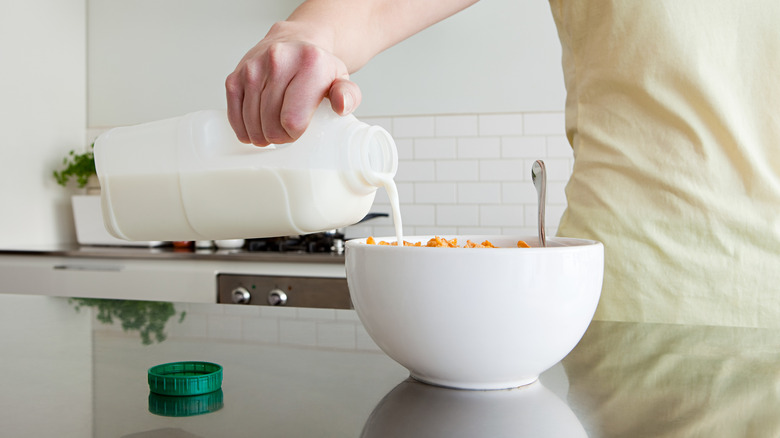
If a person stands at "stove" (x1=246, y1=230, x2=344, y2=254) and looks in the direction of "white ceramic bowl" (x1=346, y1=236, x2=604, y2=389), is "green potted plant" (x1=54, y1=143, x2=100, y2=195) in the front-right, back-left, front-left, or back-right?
back-right

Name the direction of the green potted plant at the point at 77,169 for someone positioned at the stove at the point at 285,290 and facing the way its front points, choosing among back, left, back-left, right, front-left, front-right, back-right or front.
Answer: back-right

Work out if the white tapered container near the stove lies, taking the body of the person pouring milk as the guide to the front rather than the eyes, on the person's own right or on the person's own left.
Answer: on the person's own right

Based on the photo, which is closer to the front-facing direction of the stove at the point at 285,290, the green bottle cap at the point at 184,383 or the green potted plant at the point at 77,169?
the green bottle cap

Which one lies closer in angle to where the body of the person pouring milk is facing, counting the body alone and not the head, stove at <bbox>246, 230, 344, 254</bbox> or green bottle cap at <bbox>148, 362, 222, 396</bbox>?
the green bottle cap

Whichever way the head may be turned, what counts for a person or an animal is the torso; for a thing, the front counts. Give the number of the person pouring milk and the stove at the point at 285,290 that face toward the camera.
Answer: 2

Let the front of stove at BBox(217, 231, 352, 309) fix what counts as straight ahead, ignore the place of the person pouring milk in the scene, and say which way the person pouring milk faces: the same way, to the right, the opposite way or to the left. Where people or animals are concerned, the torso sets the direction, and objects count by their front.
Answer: the same way

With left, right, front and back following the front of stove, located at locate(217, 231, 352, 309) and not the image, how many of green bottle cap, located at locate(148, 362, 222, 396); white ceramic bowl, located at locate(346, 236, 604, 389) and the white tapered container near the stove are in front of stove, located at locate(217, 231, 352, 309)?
2

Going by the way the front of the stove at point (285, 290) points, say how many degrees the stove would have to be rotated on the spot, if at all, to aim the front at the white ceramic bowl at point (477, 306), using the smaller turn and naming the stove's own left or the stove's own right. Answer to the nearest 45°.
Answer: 0° — it already faces it

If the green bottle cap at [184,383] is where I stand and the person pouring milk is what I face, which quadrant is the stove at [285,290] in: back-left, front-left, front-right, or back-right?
front-left

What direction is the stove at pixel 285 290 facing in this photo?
toward the camera

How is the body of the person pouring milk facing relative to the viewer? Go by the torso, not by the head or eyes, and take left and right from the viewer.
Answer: facing the viewer

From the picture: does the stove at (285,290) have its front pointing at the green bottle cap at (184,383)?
yes
